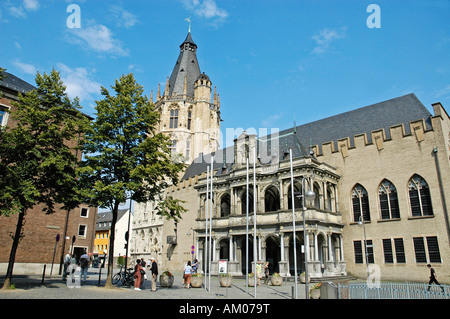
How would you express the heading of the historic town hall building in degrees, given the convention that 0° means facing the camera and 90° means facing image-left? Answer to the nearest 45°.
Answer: approximately 45°

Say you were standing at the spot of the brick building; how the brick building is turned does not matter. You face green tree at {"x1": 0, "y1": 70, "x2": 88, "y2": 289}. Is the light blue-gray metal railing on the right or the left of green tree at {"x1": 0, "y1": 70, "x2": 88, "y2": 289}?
left

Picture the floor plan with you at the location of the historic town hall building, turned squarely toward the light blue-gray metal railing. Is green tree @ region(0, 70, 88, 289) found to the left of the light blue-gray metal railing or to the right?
right

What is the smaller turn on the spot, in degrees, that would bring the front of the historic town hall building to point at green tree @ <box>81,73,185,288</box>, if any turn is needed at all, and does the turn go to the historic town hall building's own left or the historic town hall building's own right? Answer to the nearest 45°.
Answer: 0° — it already faces it

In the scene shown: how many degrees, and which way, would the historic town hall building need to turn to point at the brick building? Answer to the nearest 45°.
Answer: approximately 45° to its right

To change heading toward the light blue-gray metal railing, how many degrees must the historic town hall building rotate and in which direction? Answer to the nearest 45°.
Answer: approximately 45° to its left
